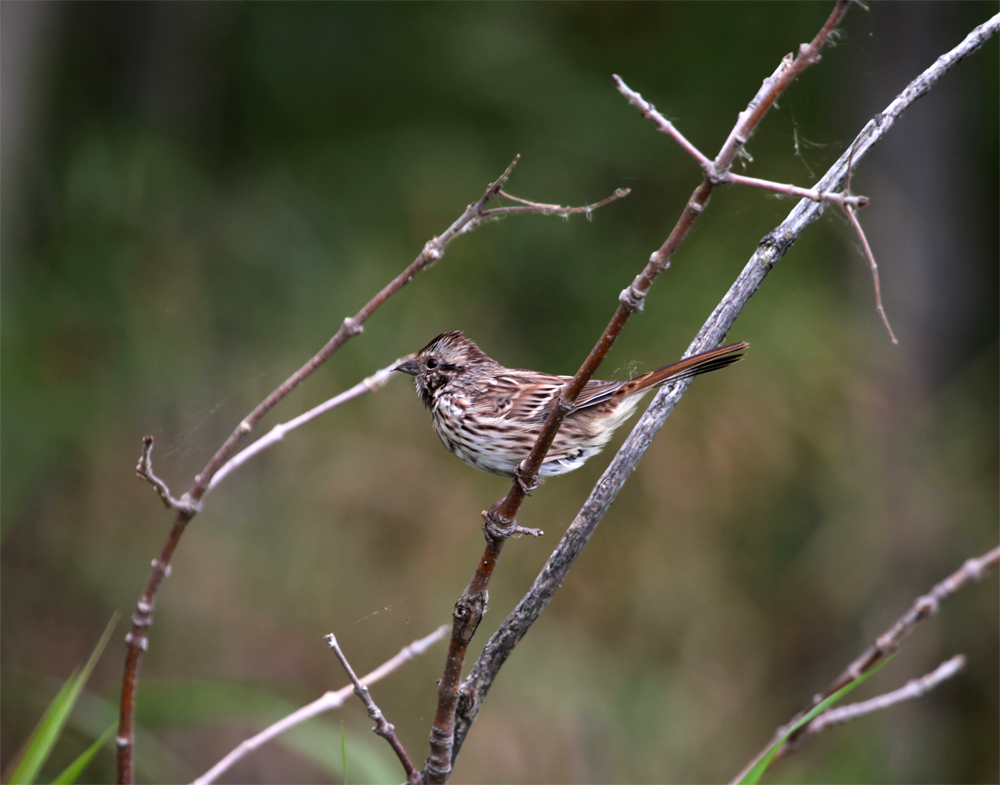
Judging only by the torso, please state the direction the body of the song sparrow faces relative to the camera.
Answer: to the viewer's left

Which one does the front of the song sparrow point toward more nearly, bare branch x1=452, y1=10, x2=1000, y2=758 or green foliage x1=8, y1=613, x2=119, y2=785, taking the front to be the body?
the green foliage
